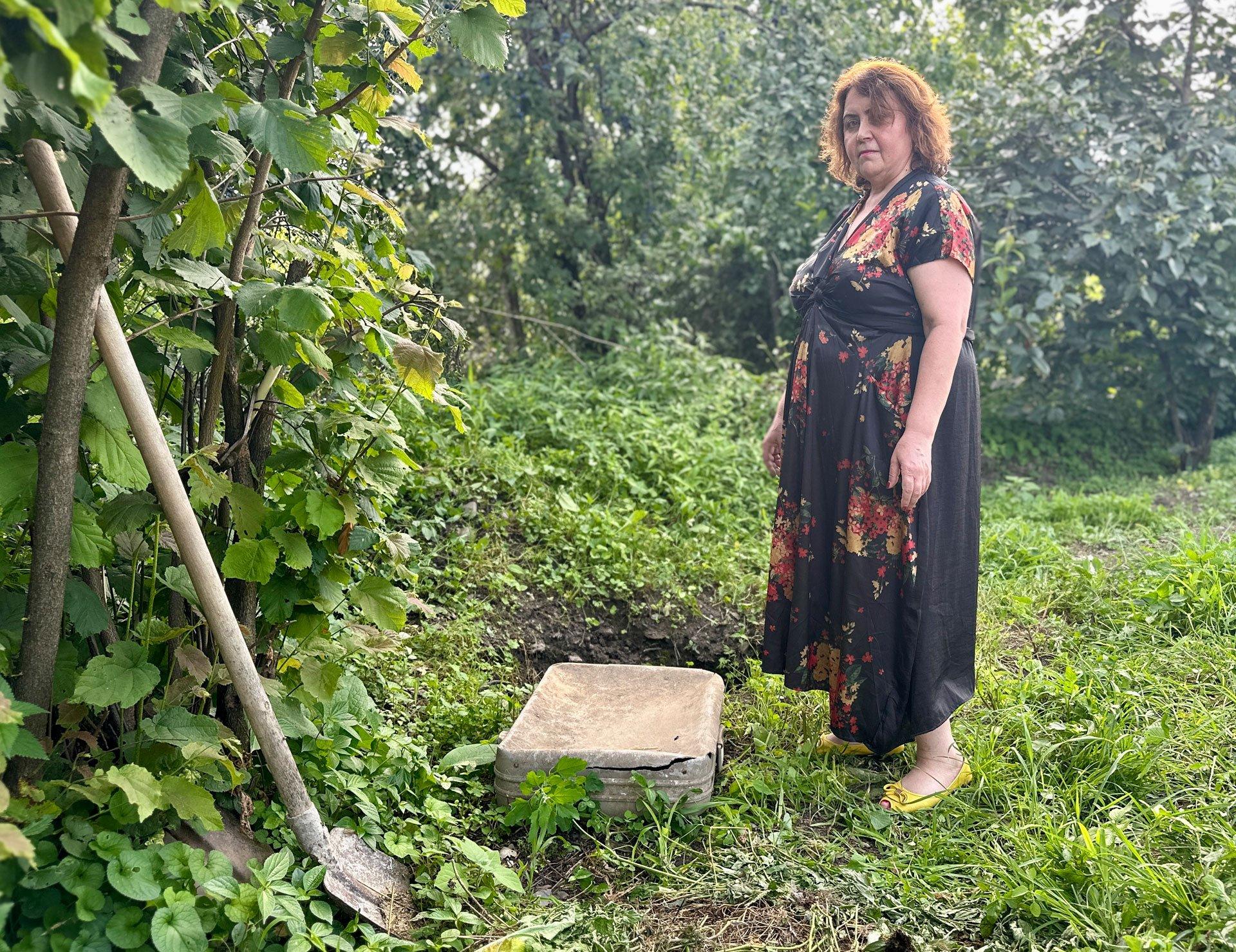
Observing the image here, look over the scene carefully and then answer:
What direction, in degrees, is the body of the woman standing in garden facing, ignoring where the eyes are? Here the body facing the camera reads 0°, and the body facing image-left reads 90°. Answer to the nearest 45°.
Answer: approximately 45°

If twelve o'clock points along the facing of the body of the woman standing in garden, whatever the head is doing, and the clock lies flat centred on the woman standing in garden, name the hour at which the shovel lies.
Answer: The shovel is roughly at 12 o'clock from the woman standing in garden.
